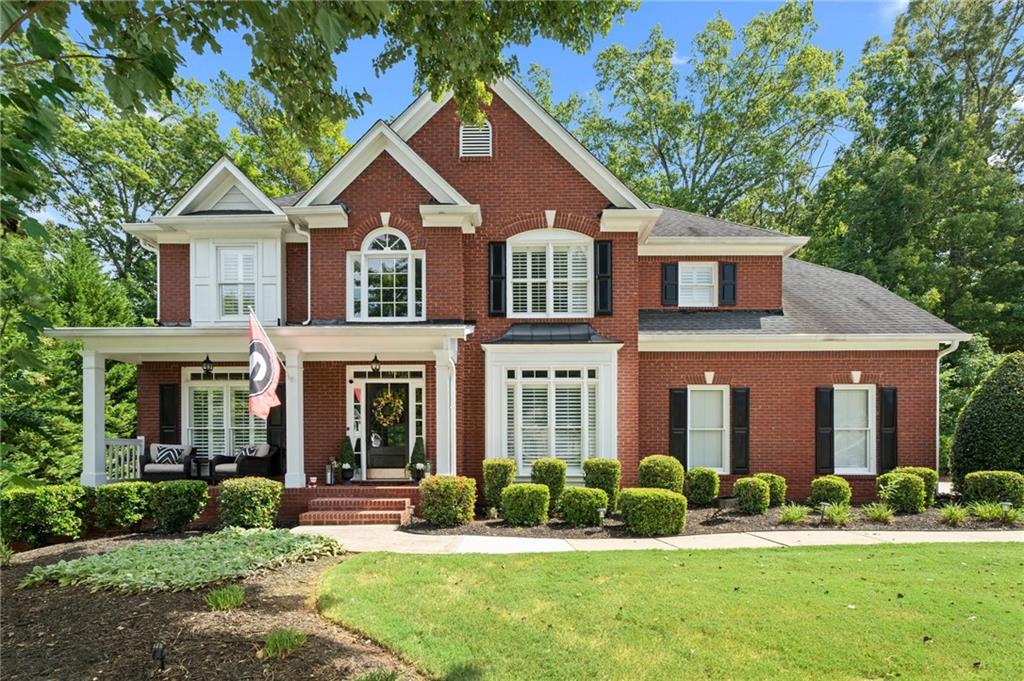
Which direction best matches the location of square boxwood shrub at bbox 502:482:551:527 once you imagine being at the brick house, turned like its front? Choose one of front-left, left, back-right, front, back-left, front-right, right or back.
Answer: front

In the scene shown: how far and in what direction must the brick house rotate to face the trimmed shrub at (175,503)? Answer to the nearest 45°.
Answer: approximately 45° to its right

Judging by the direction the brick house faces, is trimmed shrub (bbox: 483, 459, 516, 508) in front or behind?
in front

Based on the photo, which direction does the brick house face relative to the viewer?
toward the camera

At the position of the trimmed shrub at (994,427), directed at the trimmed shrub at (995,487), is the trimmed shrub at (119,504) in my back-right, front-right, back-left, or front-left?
front-right

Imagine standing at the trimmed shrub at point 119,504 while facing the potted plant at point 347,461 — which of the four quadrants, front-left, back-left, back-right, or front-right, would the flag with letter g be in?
front-right

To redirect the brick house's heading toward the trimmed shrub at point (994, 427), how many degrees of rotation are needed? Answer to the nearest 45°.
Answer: approximately 90° to its left
